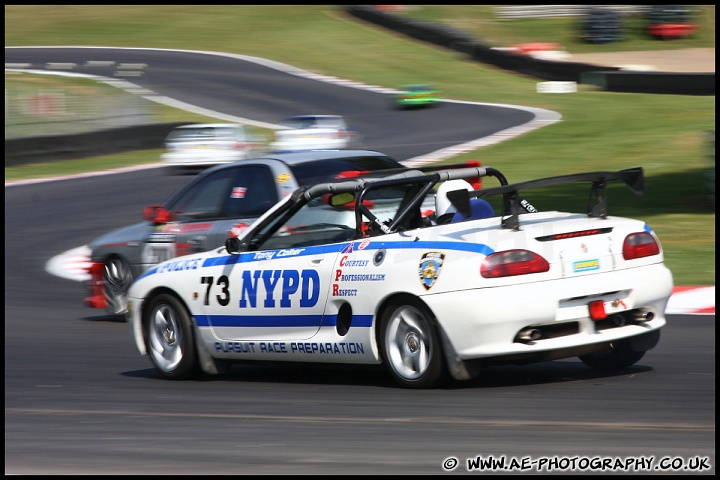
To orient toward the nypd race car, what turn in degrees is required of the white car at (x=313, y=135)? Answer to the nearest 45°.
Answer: approximately 135° to its right

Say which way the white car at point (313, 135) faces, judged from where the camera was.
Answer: facing away from the viewer and to the right of the viewer

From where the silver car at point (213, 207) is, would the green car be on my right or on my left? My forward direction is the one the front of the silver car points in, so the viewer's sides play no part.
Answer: on my right

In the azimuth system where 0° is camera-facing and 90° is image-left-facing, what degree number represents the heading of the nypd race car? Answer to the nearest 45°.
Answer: approximately 135°

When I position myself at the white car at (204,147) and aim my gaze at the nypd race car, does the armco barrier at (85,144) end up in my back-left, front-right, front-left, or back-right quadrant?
back-right

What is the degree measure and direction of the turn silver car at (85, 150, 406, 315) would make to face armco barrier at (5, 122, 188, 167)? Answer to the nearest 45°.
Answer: approximately 45° to its right

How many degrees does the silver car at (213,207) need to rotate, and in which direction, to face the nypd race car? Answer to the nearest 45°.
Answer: approximately 135° to its left

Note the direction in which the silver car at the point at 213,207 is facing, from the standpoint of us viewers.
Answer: facing away from the viewer and to the left of the viewer
